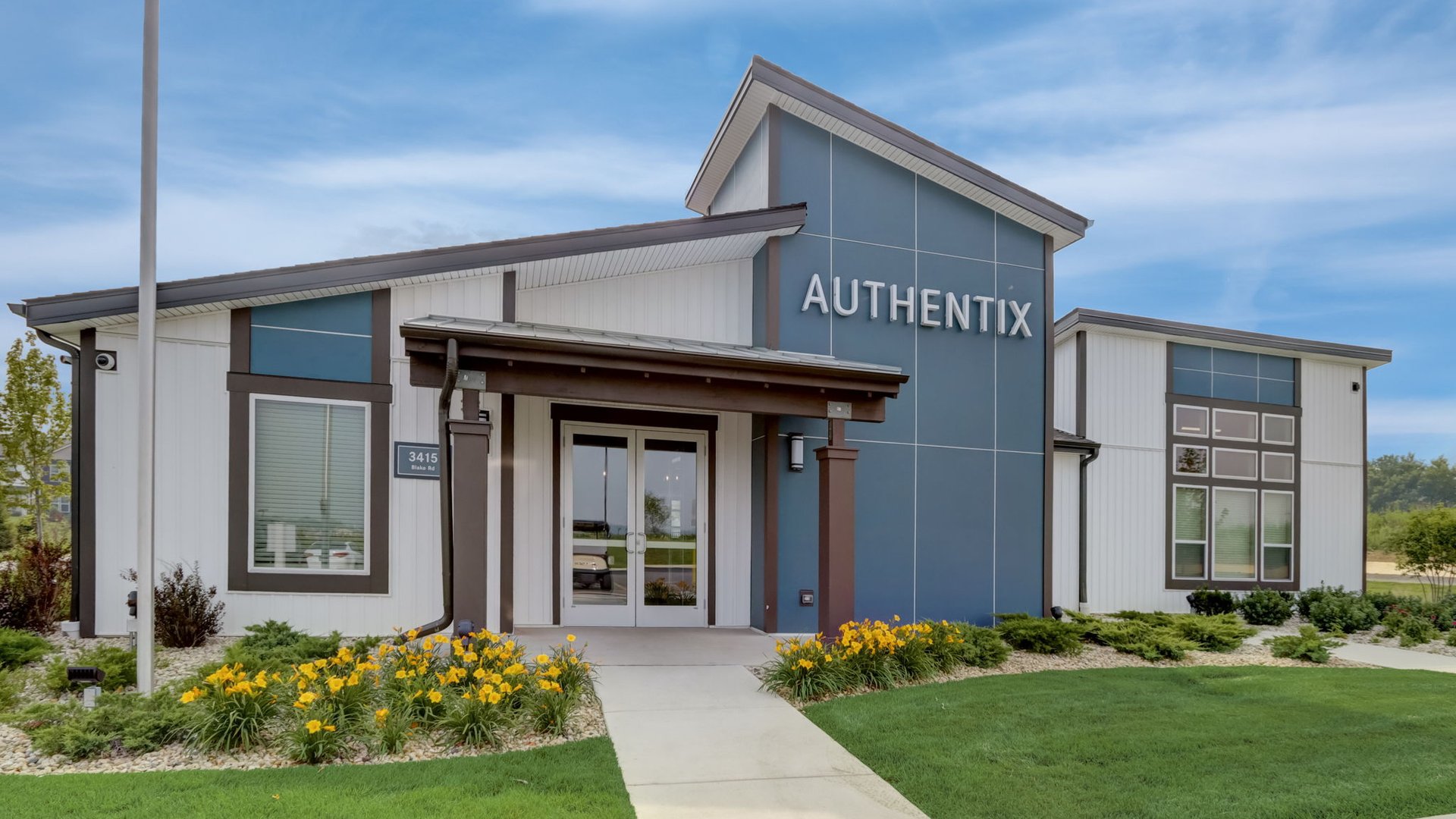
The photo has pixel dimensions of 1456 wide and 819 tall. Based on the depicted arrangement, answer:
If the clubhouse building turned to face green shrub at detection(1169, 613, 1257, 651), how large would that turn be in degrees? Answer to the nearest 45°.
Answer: approximately 90° to its left

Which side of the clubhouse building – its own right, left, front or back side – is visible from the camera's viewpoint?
front

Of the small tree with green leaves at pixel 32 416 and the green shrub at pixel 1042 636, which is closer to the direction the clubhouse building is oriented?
the green shrub
